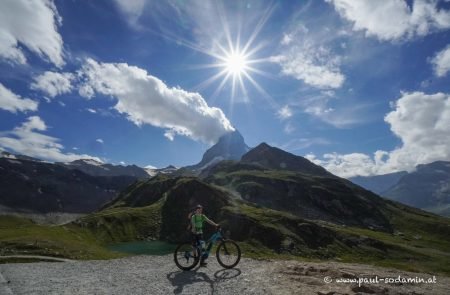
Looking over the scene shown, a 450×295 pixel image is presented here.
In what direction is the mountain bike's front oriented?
to the viewer's right
